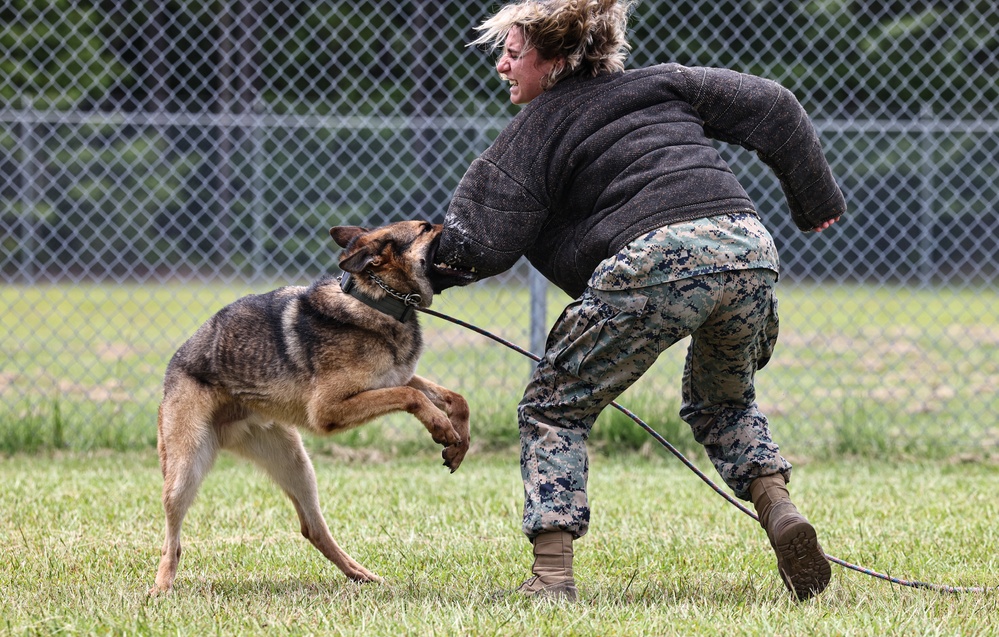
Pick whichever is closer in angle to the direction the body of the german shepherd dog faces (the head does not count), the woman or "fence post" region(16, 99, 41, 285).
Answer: the woman

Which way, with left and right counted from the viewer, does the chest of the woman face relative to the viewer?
facing away from the viewer and to the left of the viewer

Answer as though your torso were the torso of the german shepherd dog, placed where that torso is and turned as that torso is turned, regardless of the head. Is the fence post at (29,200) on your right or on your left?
on your left

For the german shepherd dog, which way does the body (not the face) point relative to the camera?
to the viewer's right

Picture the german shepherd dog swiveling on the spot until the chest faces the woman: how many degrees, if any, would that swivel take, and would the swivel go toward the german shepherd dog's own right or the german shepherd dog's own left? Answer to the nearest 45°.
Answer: approximately 45° to the german shepherd dog's own right

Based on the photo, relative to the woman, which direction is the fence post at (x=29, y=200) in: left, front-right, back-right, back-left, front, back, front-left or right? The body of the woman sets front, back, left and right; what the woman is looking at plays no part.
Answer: front

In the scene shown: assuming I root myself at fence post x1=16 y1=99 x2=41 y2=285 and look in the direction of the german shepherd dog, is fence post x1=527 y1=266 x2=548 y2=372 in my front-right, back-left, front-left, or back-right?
front-left

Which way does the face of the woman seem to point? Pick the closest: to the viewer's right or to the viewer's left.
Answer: to the viewer's left

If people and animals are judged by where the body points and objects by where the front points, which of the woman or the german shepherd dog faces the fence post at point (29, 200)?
the woman

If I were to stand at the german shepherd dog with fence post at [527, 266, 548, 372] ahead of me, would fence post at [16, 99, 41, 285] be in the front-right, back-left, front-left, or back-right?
front-left
